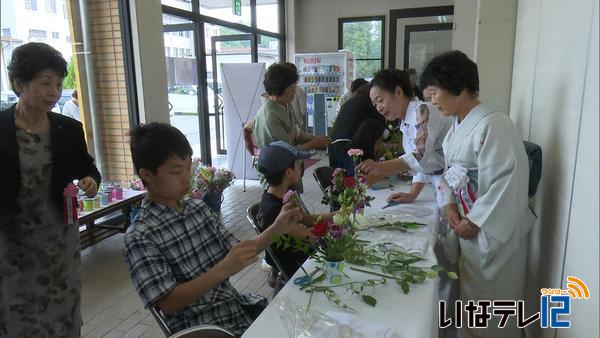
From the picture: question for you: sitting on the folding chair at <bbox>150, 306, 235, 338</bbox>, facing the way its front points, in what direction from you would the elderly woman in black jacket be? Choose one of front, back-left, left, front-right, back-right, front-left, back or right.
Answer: back-left

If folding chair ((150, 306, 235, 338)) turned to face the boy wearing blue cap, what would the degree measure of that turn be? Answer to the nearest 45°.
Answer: approximately 45° to its left

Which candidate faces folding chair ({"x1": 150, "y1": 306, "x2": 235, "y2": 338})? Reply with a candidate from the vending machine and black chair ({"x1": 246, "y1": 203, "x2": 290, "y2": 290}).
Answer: the vending machine

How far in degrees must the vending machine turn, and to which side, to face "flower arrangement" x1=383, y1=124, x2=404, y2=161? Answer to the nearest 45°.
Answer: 0° — it already faces it

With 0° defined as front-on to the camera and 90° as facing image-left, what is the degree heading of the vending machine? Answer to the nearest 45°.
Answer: approximately 0°

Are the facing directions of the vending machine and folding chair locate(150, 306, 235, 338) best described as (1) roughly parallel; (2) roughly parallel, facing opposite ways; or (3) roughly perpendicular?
roughly perpendicular

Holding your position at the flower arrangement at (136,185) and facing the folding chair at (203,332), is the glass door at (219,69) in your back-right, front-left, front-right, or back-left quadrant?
back-left

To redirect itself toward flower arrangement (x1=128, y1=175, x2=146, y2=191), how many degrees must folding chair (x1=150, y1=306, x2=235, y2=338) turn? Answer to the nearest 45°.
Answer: approximately 90° to its left

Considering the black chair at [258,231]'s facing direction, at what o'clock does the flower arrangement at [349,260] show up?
The flower arrangement is roughly at 2 o'clock from the black chair.

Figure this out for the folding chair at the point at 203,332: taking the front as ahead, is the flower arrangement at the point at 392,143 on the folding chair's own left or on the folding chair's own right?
on the folding chair's own left

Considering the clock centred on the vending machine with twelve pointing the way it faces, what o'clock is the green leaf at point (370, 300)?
The green leaf is roughly at 12 o'clock from the vending machine.

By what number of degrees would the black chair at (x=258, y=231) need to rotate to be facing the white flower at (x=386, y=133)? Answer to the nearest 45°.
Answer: approximately 45° to its left

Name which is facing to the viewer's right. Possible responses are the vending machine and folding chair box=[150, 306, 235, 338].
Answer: the folding chair

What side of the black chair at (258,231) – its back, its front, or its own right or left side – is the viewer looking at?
right

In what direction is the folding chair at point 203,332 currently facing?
to the viewer's right
